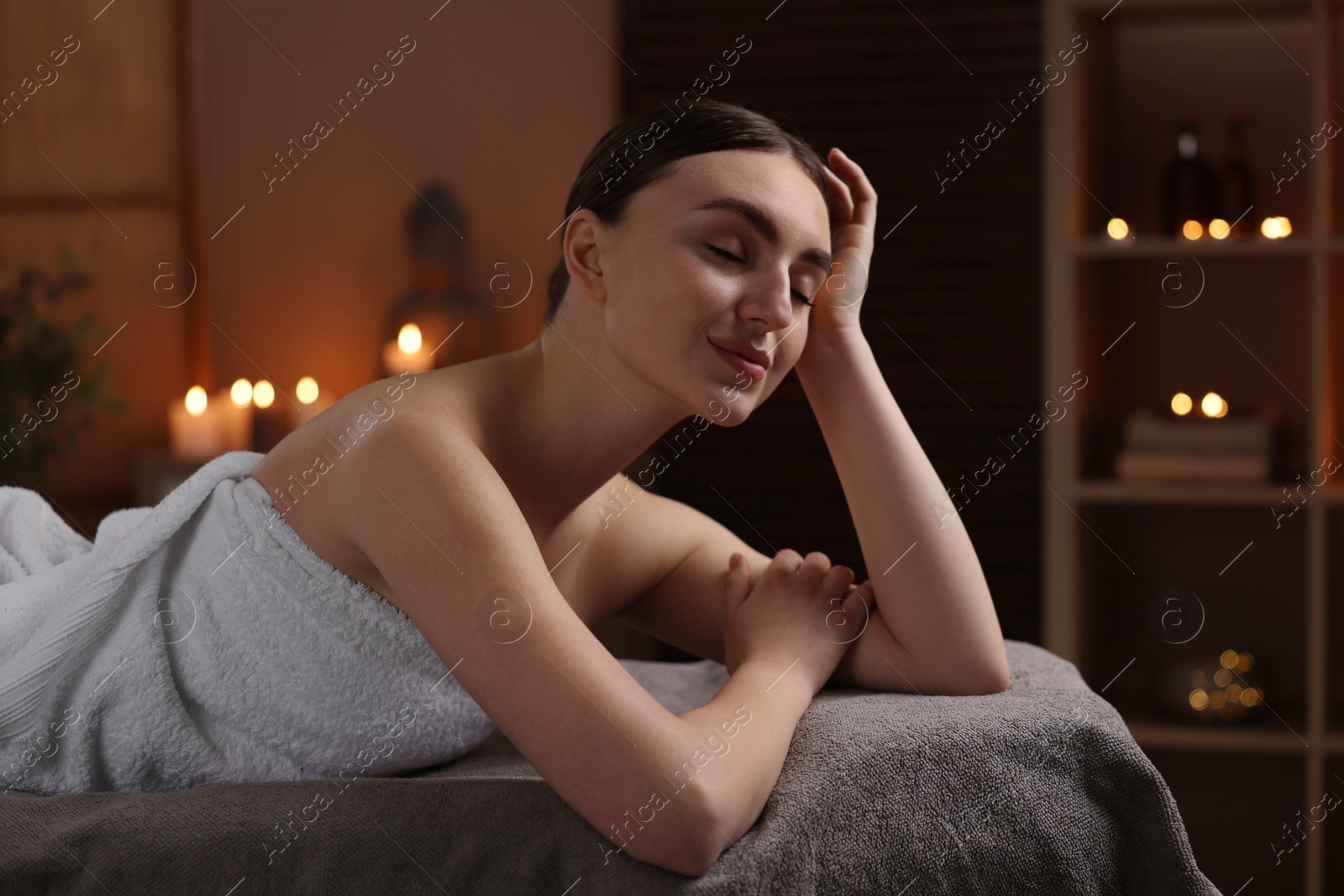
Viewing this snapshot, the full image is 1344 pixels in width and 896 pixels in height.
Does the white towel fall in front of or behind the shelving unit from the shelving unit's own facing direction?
in front

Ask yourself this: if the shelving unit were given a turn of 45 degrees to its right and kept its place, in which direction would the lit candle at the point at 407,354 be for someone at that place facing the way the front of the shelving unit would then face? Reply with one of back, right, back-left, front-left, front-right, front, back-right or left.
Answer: front-right

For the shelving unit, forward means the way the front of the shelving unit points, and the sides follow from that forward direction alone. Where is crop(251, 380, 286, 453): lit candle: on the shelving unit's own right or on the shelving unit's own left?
on the shelving unit's own right

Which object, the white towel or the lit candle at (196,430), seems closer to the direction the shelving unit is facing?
the white towel

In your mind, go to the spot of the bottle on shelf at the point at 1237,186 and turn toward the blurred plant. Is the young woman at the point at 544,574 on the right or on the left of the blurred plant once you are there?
left

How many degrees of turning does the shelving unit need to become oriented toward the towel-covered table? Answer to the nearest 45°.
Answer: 0° — it already faces it

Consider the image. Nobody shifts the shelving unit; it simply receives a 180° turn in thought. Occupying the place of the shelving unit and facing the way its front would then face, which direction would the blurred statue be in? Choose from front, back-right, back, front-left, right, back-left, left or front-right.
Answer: left

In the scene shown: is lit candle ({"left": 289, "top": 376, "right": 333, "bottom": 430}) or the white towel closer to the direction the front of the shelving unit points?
the white towel

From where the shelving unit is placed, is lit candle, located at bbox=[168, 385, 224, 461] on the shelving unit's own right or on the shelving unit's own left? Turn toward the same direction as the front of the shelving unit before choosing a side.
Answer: on the shelving unit's own right

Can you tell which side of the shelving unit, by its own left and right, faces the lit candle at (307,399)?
right

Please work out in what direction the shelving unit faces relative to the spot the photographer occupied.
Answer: facing the viewer

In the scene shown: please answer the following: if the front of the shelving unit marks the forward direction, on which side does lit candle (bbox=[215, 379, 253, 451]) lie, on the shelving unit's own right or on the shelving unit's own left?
on the shelving unit's own right

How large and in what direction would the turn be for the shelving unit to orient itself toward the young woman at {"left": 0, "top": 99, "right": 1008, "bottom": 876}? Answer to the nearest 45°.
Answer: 0° — it already faces them
